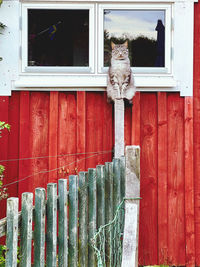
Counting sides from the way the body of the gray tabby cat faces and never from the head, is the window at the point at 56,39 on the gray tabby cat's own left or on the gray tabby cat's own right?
on the gray tabby cat's own right

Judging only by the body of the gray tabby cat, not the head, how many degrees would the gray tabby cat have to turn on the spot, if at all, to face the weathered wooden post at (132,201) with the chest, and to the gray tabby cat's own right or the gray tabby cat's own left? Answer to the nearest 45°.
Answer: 0° — it already faces it

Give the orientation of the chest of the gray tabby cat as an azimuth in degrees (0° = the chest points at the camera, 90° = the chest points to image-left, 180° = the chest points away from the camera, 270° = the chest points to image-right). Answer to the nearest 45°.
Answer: approximately 0°
